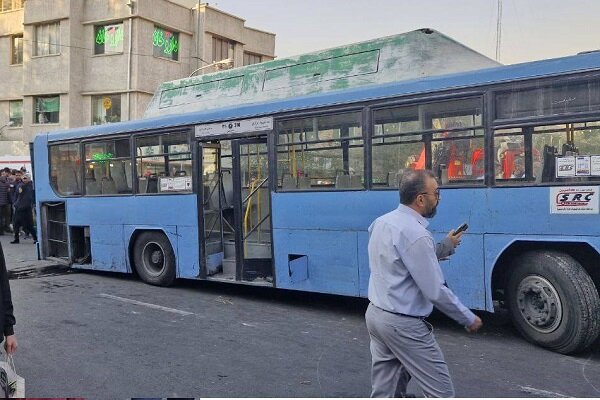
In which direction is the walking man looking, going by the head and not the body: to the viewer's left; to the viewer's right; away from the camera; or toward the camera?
to the viewer's right

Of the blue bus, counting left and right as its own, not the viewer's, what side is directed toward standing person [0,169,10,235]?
back

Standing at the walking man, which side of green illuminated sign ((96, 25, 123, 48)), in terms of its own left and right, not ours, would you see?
front

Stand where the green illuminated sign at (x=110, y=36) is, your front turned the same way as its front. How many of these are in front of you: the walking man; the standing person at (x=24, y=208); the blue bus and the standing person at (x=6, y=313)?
4

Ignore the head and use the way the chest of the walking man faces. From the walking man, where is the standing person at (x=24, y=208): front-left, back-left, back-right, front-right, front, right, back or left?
left

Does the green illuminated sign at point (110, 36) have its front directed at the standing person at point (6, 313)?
yes

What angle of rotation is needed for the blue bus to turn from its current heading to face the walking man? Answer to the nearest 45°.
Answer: approximately 45° to its right

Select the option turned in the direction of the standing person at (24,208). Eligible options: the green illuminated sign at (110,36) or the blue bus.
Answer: the green illuminated sign

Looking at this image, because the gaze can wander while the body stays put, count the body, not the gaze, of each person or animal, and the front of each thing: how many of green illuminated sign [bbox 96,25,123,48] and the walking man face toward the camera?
1

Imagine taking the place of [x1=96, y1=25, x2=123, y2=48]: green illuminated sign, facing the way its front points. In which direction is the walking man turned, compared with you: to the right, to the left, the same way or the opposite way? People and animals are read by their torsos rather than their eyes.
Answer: to the left

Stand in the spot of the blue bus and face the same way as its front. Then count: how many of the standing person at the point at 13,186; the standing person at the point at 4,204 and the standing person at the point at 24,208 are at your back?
3

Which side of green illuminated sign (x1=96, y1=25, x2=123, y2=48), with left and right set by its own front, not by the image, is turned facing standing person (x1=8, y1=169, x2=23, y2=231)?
front

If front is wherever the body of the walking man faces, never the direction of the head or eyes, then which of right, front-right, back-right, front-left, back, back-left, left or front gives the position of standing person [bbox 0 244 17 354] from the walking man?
back-left

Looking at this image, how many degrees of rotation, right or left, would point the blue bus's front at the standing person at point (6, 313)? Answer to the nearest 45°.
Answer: approximately 90° to its right
